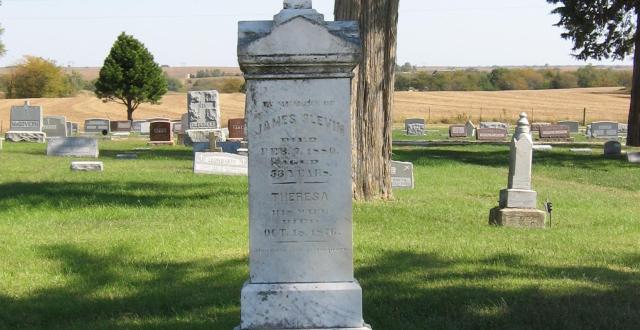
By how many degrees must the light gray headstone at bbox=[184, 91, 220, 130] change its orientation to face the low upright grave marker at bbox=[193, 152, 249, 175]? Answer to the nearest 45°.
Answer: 0° — it already faces it

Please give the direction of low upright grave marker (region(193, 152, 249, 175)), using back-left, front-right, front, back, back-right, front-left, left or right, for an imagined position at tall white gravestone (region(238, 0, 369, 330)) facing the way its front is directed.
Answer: back

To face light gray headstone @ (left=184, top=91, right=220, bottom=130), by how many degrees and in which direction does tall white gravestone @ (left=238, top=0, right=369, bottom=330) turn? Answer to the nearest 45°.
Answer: approximately 180°

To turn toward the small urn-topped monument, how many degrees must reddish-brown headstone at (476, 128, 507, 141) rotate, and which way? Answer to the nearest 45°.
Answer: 0° — it already faces it

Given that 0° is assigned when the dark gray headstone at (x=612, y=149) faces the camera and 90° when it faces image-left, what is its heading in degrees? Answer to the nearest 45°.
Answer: approximately 0°

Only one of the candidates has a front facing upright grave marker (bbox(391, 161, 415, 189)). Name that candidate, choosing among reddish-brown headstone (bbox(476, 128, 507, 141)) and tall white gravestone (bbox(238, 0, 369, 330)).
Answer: the reddish-brown headstone

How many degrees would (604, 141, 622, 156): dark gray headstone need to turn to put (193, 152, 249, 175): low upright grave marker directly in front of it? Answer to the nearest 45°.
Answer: approximately 45° to its right
